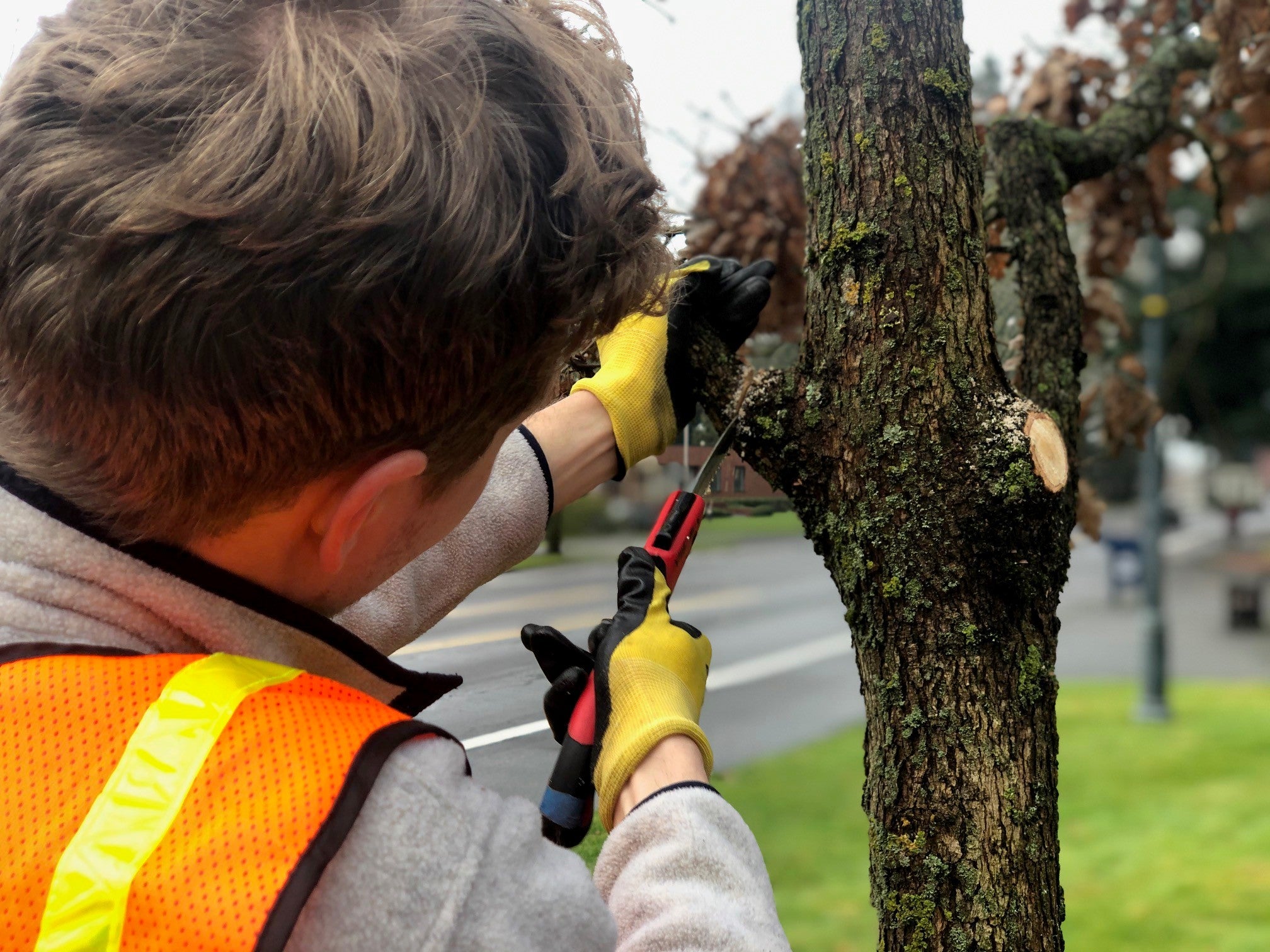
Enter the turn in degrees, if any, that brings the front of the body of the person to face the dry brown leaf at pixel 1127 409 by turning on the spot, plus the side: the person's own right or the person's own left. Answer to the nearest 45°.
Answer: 0° — they already face it

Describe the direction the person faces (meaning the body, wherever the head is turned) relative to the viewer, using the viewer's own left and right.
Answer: facing away from the viewer and to the right of the viewer

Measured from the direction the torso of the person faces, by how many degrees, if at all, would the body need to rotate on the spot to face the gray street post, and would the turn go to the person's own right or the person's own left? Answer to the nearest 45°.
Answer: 0° — they already face it

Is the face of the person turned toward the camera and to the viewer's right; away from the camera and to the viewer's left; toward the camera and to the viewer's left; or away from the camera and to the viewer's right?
away from the camera and to the viewer's right
